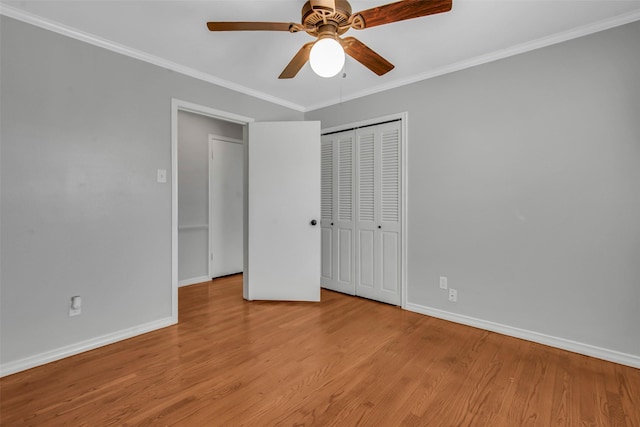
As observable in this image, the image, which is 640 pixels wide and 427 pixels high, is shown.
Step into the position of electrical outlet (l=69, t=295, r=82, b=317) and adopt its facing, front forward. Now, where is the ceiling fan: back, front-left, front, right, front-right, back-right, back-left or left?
front

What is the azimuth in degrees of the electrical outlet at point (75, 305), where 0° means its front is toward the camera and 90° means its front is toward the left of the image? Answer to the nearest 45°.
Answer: approximately 315°

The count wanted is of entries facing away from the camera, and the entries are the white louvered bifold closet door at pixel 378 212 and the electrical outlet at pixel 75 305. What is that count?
0

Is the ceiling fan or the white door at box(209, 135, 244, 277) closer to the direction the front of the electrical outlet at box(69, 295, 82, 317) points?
the ceiling fan

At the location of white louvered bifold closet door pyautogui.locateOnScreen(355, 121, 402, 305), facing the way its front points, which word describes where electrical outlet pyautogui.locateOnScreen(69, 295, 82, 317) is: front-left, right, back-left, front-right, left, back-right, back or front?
front

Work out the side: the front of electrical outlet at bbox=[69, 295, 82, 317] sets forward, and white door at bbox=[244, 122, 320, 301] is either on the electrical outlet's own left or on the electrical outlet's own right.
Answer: on the electrical outlet's own left

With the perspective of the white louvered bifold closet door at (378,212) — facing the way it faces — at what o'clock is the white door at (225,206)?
The white door is roughly at 2 o'clock from the white louvered bifold closet door.

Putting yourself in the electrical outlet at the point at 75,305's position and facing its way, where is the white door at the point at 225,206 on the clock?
The white door is roughly at 9 o'clock from the electrical outlet.

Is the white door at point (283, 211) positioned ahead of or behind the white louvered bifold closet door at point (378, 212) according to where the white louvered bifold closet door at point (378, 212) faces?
ahead

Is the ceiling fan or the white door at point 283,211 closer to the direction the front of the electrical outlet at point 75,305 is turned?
the ceiling fan

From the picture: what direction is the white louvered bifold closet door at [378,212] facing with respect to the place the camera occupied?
facing the viewer and to the left of the viewer

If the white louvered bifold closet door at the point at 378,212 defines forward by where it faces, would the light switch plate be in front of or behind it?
in front

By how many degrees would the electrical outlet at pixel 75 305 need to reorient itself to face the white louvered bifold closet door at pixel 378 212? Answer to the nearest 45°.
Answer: approximately 45° to its left
